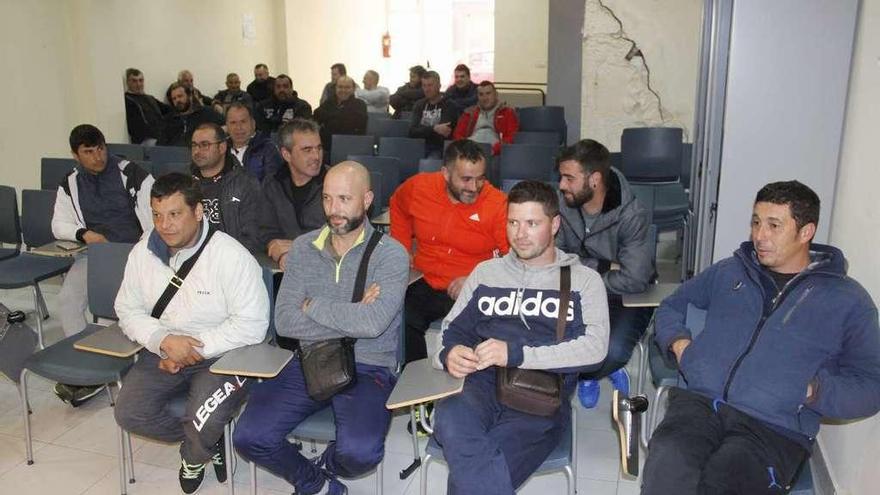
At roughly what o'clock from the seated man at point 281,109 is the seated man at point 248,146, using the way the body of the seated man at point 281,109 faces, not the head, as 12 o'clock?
the seated man at point 248,146 is roughly at 12 o'clock from the seated man at point 281,109.

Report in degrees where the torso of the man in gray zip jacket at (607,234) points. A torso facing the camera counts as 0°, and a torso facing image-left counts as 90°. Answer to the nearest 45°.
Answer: approximately 45°

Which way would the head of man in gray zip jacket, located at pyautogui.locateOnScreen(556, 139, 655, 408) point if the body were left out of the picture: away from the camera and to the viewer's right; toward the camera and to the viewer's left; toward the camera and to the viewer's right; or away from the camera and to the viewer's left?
toward the camera and to the viewer's left

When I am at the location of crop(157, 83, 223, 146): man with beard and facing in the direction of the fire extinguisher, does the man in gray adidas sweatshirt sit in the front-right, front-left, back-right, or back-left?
back-right

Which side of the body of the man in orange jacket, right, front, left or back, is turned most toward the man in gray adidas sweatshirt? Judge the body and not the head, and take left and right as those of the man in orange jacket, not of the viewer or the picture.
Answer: front

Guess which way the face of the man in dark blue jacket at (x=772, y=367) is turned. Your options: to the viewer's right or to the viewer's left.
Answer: to the viewer's left

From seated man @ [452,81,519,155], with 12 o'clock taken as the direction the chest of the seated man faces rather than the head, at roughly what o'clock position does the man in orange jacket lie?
The man in orange jacket is roughly at 12 o'clock from the seated man.

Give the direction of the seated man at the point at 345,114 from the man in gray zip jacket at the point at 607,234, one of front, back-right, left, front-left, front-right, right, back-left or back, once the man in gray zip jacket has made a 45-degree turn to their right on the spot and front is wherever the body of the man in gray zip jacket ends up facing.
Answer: front-right

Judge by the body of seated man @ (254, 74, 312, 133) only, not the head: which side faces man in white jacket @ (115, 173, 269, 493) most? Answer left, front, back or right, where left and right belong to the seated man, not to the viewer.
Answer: front

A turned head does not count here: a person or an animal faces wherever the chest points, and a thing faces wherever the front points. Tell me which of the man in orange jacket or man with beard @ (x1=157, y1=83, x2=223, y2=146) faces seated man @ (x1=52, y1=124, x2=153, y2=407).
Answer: the man with beard

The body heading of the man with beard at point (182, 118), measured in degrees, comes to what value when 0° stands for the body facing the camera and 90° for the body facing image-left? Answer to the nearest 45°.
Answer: approximately 0°

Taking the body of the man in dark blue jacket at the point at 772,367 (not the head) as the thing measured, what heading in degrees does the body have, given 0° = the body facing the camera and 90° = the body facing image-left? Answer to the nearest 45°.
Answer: approximately 45°
